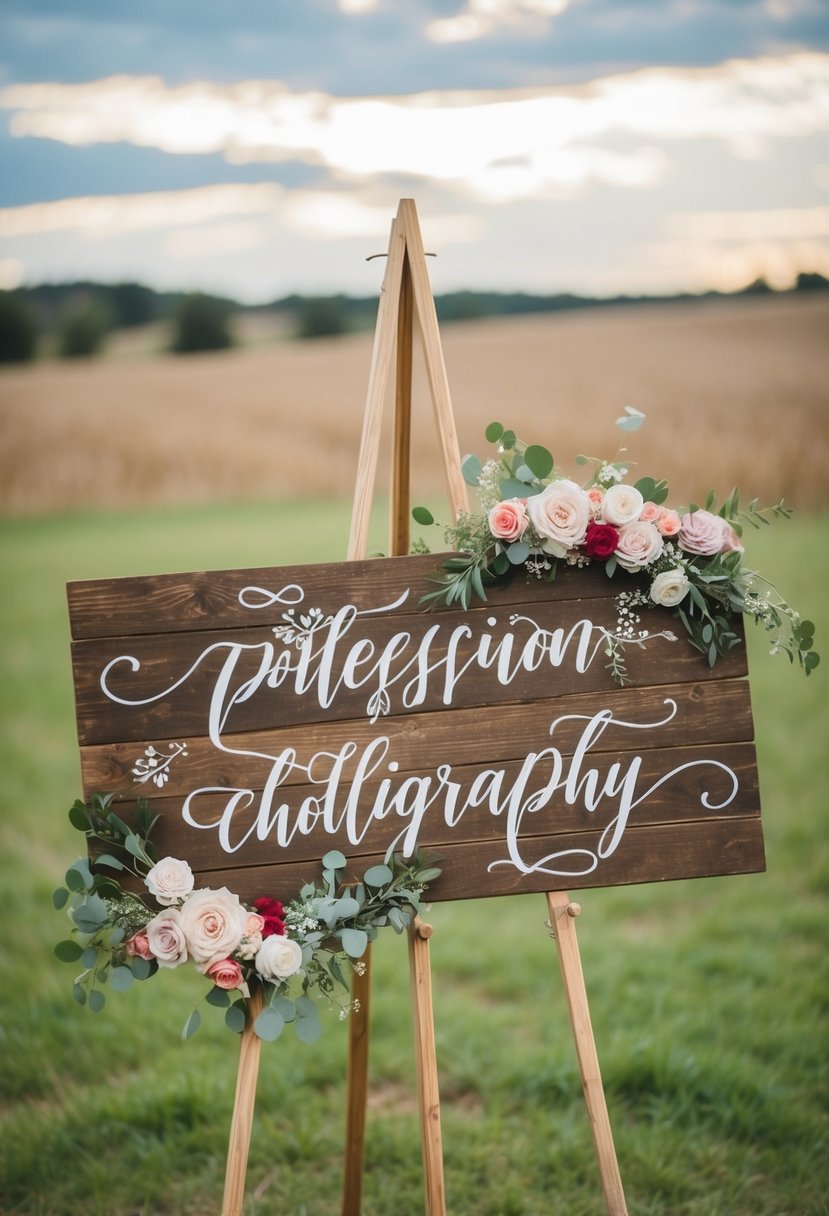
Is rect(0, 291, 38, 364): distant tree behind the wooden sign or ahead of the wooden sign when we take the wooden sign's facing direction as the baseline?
behind

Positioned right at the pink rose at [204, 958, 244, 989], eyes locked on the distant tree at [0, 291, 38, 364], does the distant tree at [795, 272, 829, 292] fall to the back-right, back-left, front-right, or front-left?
front-right

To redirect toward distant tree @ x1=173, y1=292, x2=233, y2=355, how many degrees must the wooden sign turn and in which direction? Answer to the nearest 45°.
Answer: approximately 180°

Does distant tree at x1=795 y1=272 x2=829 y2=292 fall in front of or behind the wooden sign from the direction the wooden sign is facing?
behind

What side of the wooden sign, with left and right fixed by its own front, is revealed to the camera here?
front

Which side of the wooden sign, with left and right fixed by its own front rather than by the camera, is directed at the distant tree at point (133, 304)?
back

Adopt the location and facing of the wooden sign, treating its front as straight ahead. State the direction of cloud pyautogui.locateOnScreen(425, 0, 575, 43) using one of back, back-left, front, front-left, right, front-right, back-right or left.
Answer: back
